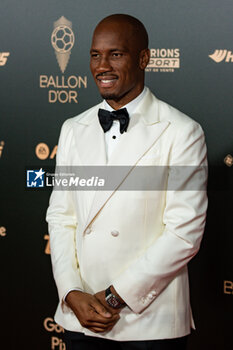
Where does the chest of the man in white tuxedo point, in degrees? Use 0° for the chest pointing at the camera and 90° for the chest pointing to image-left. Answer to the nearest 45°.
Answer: approximately 45°

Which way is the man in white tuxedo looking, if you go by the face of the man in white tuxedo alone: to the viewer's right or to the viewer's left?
to the viewer's left
